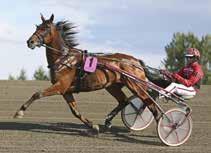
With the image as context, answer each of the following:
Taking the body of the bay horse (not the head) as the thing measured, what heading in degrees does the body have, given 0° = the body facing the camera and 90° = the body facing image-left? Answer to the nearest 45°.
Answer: approximately 90°

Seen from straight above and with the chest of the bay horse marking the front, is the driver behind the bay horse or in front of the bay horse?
behind
